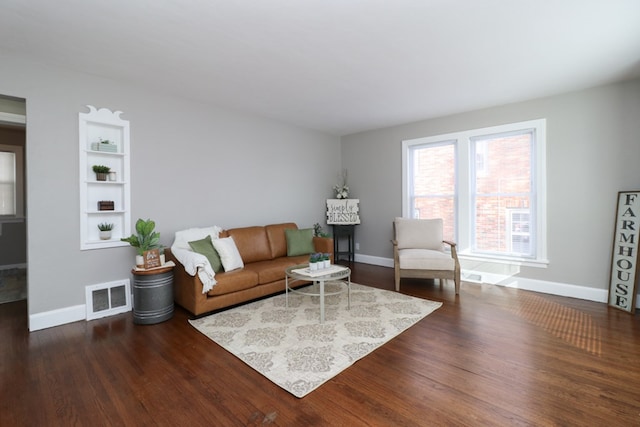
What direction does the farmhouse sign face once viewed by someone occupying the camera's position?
facing the viewer and to the left of the viewer

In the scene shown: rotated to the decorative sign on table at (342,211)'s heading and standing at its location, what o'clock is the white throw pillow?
The white throw pillow is roughly at 1 o'clock from the decorative sign on table.

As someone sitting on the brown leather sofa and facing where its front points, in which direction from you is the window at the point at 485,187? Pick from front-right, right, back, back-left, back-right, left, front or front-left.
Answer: front-left

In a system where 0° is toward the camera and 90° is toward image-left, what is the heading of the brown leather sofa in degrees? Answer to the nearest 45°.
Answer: approximately 315°

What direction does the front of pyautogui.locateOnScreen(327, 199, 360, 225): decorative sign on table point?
toward the camera

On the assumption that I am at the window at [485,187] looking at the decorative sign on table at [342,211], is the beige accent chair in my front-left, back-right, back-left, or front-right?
front-left

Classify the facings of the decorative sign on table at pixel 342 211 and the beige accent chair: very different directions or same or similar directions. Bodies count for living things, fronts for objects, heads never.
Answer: same or similar directions

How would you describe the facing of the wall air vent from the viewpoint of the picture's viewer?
facing the viewer and to the right of the viewer

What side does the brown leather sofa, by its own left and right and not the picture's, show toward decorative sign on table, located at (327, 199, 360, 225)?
left

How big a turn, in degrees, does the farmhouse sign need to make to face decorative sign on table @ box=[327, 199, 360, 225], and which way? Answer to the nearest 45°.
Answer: approximately 45° to its right

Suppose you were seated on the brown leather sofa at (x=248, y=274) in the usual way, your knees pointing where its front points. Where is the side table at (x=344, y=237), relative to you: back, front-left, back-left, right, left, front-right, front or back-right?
left

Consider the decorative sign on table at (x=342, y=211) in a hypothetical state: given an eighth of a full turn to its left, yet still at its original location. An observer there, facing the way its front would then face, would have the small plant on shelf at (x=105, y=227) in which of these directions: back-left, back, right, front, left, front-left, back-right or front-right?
right

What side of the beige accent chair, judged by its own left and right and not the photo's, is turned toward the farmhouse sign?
left

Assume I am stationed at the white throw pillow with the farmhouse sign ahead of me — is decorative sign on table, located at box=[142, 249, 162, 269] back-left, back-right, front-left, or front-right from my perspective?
back-right
